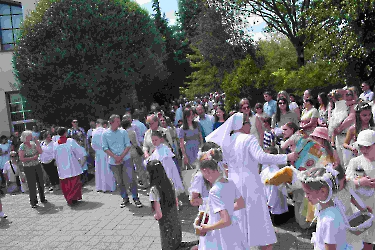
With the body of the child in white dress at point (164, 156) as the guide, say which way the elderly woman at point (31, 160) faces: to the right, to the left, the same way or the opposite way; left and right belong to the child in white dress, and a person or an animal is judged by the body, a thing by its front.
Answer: to the left

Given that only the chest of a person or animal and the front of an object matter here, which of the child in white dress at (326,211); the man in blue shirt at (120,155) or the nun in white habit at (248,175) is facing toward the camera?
the man in blue shirt

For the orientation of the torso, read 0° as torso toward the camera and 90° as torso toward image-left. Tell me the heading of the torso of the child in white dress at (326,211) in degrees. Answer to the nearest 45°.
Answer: approximately 90°

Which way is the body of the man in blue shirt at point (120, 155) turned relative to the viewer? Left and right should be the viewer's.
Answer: facing the viewer

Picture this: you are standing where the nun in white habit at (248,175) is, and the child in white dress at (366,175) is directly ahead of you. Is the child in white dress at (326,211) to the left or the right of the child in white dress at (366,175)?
right

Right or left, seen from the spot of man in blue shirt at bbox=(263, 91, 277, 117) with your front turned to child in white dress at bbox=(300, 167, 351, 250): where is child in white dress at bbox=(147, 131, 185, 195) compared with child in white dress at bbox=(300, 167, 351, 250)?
right

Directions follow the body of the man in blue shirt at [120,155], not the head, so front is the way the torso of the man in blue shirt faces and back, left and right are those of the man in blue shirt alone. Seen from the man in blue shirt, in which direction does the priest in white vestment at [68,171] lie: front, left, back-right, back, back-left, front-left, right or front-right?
back-right

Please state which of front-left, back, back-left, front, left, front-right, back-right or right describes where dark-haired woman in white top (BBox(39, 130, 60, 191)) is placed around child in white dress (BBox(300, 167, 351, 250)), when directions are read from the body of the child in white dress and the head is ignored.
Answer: front-right

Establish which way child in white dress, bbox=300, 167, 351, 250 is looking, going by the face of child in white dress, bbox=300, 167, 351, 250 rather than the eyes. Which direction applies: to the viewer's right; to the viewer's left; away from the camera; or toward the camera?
to the viewer's left

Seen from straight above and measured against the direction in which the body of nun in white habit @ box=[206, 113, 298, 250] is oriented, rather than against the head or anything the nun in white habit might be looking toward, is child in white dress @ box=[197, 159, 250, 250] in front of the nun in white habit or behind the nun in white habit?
behind

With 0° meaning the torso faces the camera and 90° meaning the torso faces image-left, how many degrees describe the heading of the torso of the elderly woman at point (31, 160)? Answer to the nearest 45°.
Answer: approximately 315°

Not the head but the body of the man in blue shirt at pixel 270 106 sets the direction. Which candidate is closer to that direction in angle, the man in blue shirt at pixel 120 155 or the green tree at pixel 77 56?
the man in blue shirt
